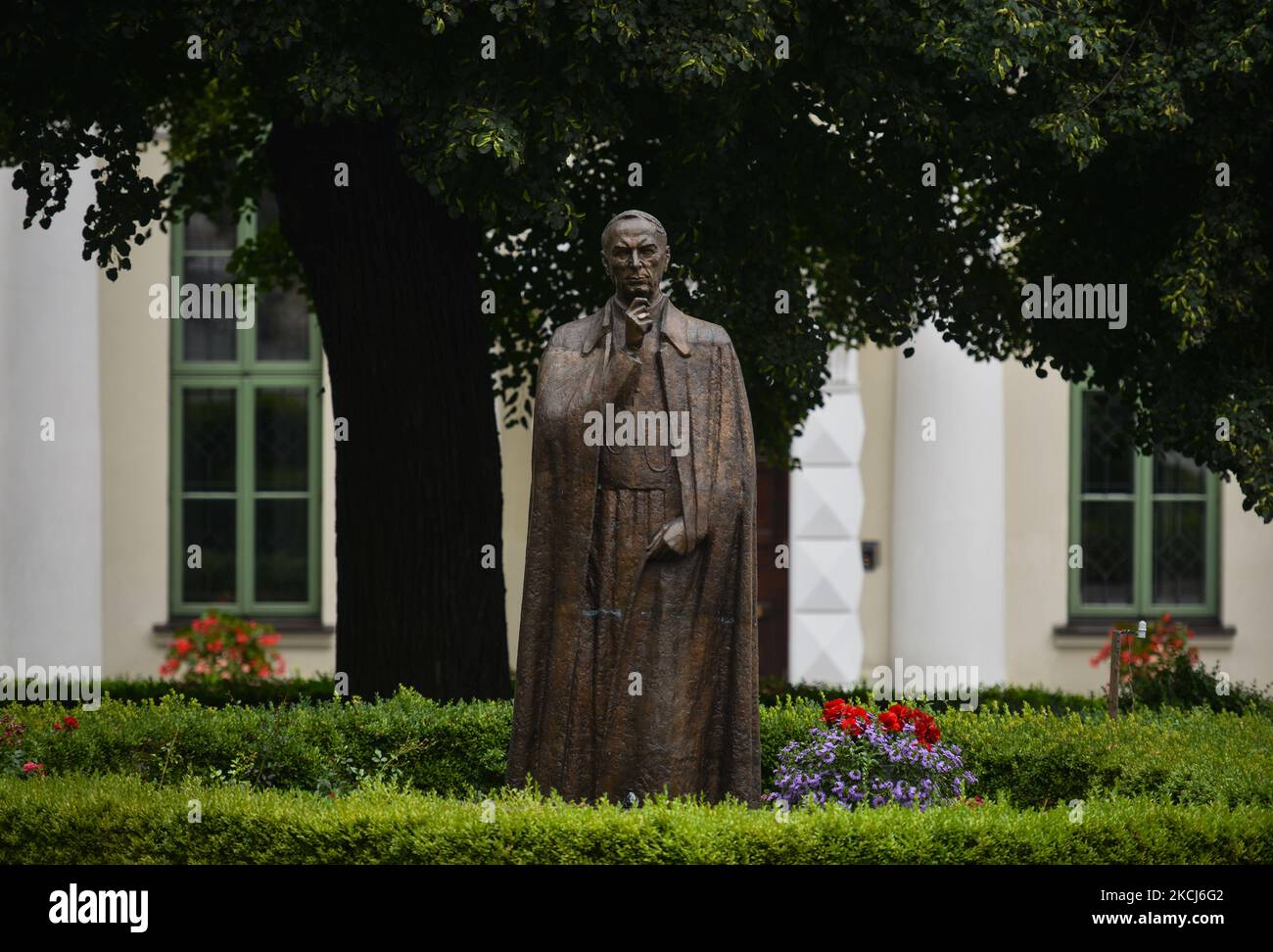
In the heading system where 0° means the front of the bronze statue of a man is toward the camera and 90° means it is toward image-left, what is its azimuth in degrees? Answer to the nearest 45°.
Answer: approximately 0°

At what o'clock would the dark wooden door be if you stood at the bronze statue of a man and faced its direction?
The dark wooden door is roughly at 6 o'clock from the bronze statue of a man.

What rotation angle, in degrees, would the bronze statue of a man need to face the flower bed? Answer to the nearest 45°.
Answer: approximately 135° to its left

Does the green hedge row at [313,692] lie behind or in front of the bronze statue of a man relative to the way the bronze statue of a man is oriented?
behind

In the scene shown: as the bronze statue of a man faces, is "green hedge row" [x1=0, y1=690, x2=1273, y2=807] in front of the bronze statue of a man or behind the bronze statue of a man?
behind
